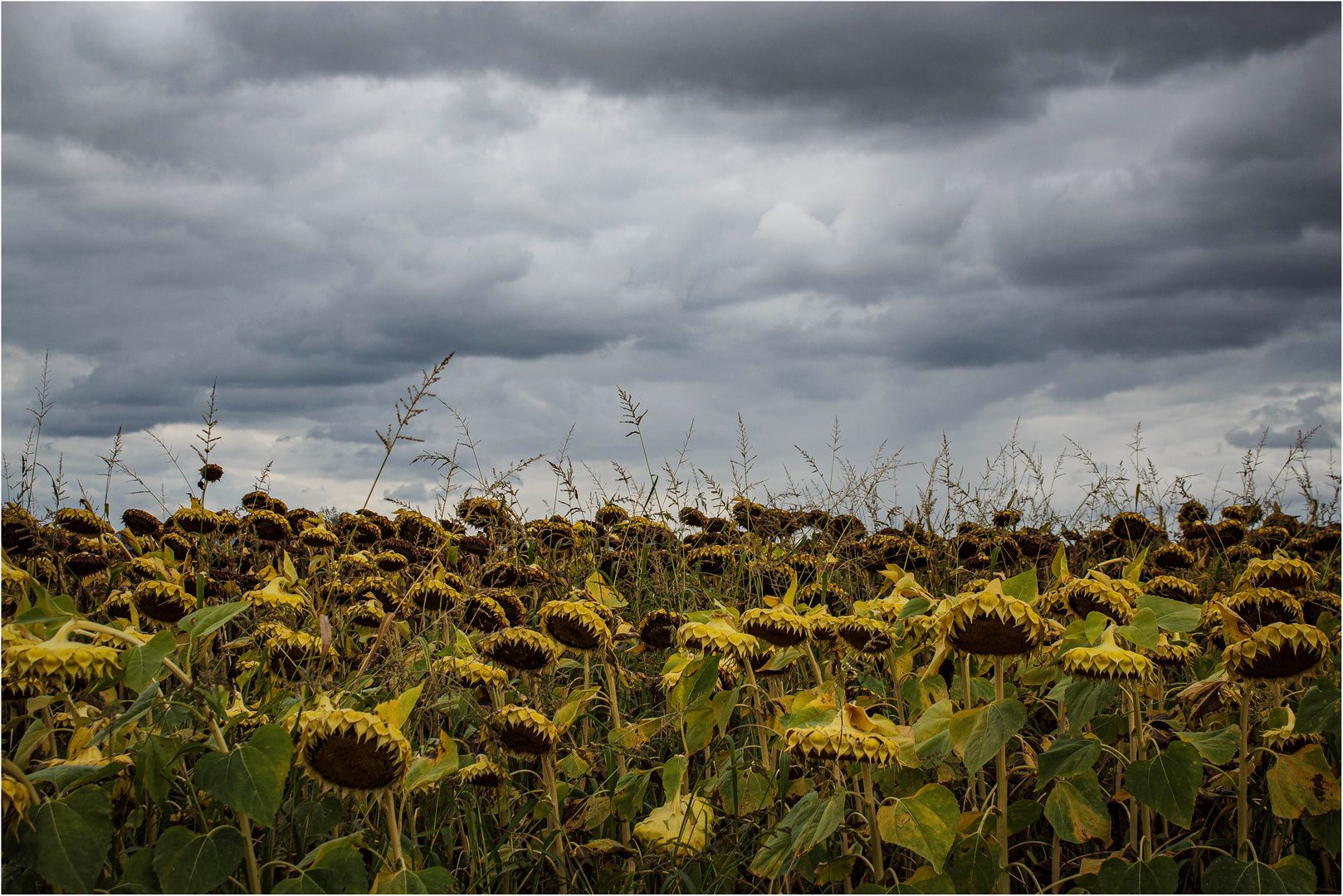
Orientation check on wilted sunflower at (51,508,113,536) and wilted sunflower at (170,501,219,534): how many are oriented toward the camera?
2

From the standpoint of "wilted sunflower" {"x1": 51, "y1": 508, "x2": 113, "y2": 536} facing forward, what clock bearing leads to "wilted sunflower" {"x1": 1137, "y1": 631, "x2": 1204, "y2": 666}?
"wilted sunflower" {"x1": 1137, "y1": 631, "x2": 1204, "y2": 666} is roughly at 11 o'clock from "wilted sunflower" {"x1": 51, "y1": 508, "x2": 113, "y2": 536}.

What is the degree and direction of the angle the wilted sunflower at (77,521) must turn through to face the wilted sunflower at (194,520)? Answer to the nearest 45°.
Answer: approximately 135° to its left

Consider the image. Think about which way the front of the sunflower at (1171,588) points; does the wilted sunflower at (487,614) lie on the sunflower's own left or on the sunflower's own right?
on the sunflower's own right

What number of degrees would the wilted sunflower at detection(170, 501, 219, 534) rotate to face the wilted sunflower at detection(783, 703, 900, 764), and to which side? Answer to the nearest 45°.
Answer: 0° — it already faces it

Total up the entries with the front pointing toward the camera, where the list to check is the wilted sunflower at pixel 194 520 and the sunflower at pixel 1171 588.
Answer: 2

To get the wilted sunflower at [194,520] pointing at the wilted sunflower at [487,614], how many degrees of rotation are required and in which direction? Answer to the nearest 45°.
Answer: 0° — it already faces it

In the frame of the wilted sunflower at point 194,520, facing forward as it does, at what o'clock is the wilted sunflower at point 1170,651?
the wilted sunflower at point 1170,651 is roughly at 11 o'clock from the wilted sunflower at point 194,520.

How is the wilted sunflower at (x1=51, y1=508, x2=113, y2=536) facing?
toward the camera

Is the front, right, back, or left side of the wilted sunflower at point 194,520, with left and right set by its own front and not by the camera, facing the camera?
front
